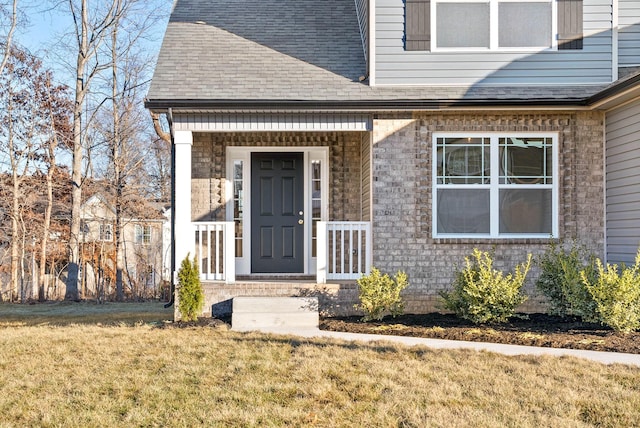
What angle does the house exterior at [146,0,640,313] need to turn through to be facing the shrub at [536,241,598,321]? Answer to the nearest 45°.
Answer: approximately 45° to its left

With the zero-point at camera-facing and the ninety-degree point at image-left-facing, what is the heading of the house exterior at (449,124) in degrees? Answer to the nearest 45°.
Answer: approximately 0°

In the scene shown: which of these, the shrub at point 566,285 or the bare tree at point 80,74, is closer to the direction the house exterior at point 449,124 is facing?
the shrub
